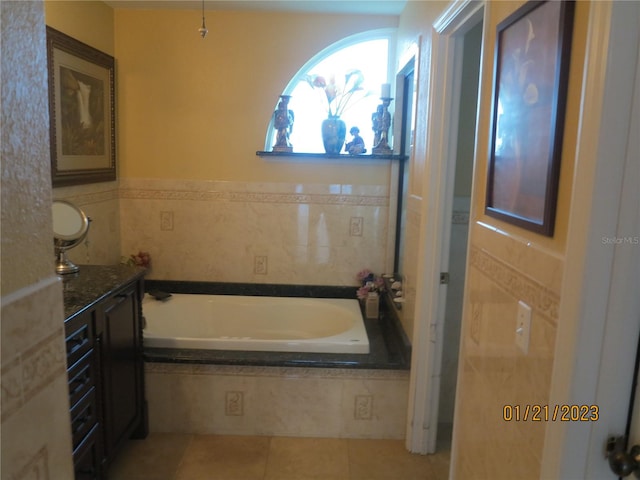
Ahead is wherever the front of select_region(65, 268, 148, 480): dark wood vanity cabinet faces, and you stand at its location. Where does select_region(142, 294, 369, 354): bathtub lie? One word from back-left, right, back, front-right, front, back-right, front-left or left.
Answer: left

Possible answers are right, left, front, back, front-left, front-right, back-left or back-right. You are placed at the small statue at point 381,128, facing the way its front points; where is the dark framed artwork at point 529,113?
front

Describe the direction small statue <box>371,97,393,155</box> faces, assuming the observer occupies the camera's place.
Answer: facing the viewer

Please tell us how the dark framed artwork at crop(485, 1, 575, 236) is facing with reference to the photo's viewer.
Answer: facing the viewer and to the left of the viewer

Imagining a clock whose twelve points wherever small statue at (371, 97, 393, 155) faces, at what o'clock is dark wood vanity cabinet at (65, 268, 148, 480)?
The dark wood vanity cabinet is roughly at 1 o'clock from the small statue.

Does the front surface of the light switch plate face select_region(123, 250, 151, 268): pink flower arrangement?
no

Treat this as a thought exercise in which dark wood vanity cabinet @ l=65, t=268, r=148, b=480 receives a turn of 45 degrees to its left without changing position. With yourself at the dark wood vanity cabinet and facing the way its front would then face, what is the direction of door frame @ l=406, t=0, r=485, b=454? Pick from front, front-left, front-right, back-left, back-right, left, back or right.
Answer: front

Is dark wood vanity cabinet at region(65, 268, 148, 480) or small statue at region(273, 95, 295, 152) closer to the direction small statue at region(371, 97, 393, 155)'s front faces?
the dark wood vanity cabinet

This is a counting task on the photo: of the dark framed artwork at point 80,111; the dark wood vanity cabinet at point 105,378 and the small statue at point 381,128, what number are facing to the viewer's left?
0

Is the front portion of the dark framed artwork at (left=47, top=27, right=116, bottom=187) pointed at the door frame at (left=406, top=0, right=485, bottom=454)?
yes

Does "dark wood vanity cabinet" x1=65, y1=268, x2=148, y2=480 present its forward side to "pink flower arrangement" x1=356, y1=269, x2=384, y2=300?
no

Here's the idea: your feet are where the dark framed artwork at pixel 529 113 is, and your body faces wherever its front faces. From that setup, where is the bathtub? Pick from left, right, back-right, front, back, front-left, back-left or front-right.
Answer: right

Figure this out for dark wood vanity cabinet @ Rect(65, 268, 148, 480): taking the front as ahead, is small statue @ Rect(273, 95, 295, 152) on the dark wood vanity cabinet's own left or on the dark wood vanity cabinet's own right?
on the dark wood vanity cabinet's own left

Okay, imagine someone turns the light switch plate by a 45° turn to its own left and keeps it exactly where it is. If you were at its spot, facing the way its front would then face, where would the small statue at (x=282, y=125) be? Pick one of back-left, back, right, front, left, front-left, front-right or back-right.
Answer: back-right

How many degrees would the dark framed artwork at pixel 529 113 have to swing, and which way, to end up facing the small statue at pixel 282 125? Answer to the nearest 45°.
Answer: approximately 90° to its right
